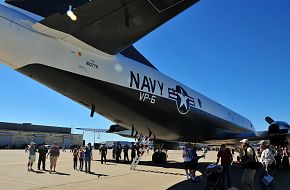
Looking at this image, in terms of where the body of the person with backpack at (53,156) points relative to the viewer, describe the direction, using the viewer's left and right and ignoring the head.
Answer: facing away from the viewer

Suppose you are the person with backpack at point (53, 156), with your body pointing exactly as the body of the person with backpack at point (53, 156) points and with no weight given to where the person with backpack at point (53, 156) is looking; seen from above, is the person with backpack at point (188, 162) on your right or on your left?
on your right

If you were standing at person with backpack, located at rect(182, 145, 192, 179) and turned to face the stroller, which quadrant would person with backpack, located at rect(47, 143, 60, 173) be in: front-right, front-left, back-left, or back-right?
back-right

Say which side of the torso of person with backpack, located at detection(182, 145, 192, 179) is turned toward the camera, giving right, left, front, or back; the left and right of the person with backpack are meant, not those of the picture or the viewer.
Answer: back

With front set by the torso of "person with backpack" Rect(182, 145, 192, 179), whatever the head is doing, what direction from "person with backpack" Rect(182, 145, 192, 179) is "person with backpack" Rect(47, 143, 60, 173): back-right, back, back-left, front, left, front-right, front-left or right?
left

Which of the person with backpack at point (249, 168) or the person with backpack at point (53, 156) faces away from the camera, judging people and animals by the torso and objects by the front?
the person with backpack at point (53, 156)
